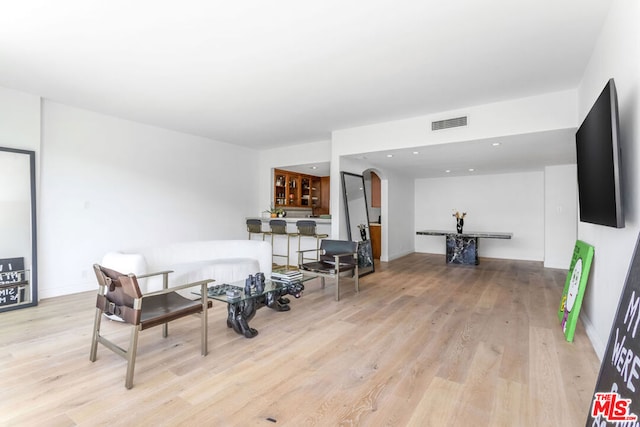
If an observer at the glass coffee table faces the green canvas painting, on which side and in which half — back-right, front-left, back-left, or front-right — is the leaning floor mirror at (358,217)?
front-left

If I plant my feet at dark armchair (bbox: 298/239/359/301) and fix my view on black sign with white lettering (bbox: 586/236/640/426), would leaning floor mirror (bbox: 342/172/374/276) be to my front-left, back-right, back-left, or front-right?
back-left

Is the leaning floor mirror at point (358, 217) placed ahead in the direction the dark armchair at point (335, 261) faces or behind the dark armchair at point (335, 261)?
behind

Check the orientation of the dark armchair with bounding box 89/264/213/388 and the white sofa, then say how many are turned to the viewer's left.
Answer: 0

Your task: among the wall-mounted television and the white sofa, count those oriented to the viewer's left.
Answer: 1

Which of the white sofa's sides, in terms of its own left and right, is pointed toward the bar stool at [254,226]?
left

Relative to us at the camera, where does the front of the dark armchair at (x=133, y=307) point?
facing away from the viewer and to the right of the viewer

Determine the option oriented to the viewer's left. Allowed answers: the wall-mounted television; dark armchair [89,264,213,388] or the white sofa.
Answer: the wall-mounted television

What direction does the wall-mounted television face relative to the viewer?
to the viewer's left
